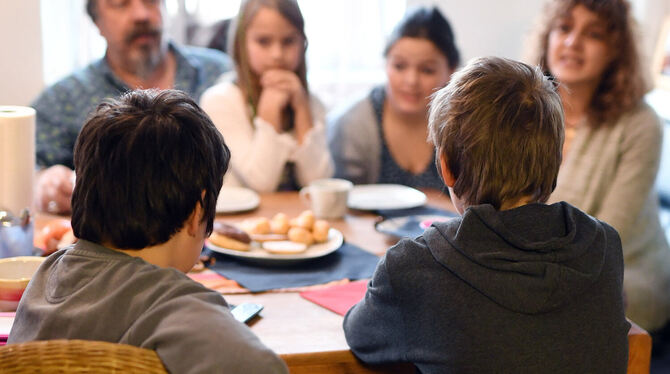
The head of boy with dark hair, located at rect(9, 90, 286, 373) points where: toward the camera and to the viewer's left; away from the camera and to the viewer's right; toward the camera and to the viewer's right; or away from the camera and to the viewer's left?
away from the camera and to the viewer's right

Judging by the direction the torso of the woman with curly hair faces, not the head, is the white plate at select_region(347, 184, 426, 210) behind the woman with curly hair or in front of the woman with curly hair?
in front

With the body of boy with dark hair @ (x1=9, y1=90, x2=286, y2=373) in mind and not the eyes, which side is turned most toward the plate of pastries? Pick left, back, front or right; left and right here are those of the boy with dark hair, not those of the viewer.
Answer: front

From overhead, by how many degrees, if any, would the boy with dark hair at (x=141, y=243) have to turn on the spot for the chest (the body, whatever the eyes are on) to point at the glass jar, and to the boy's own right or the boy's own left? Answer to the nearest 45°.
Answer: approximately 90° to the boy's own left

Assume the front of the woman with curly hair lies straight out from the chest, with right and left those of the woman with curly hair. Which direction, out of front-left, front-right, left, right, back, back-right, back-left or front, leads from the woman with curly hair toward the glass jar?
front

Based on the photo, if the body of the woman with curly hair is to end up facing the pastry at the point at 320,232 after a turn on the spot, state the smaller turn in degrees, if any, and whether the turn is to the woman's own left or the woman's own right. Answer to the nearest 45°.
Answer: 0° — they already face it

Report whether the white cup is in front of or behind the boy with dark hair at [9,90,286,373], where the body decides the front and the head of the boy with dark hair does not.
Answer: in front

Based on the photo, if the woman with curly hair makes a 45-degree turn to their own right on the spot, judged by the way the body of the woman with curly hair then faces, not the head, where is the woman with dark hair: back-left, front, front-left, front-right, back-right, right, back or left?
front

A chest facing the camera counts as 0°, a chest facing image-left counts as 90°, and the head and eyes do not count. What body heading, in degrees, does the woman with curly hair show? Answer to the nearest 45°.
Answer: approximately 45°

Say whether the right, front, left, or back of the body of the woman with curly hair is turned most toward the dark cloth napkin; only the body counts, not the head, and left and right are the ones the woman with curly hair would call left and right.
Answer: front

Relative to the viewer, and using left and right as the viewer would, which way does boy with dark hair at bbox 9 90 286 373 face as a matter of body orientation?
facing away from the viewer and to the right of the viewer

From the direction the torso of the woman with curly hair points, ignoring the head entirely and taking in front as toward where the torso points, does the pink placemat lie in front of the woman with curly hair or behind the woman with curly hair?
in front

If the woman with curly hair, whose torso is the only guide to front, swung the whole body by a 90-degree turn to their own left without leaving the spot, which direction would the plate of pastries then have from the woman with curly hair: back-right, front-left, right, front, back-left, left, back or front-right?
right
